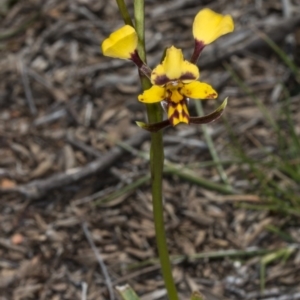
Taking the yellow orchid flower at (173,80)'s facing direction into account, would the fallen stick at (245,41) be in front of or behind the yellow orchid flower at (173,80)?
behind

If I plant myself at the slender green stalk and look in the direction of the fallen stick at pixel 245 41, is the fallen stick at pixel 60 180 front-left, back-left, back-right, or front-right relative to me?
back-left

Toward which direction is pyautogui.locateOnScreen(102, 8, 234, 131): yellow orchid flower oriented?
toward the camera

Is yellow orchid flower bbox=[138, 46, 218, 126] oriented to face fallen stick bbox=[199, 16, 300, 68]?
no
